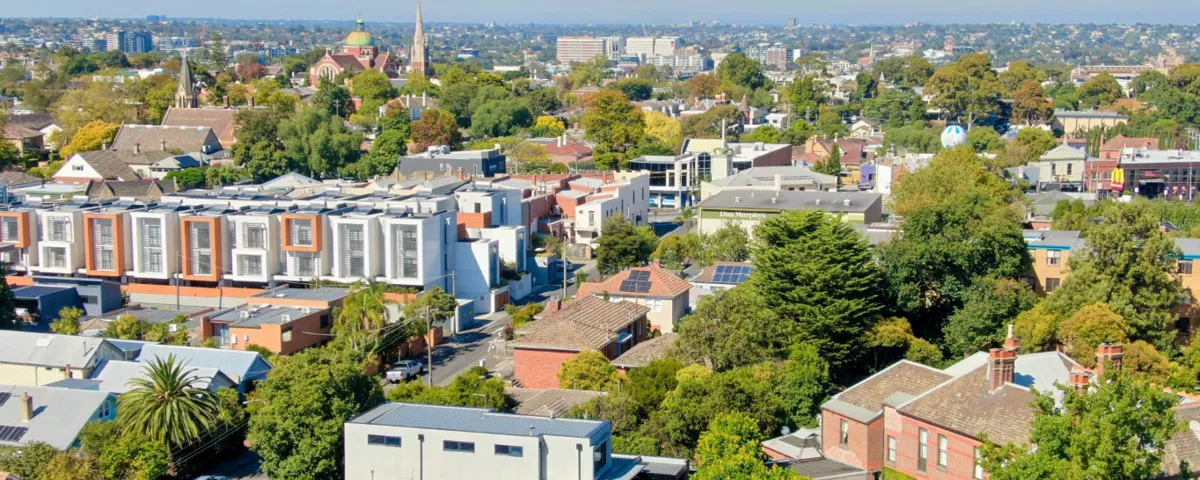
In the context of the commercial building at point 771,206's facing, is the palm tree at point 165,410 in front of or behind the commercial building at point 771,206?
in front

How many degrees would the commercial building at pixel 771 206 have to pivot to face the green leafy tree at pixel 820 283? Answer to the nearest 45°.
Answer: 0° — it already faces it

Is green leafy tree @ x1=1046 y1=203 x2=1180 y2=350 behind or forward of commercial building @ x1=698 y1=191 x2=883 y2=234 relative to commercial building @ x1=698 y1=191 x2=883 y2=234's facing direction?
forward

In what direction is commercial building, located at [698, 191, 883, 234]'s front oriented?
toward the camera

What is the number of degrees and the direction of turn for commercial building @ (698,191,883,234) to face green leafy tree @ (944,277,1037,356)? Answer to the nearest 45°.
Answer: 0° — it already faces it

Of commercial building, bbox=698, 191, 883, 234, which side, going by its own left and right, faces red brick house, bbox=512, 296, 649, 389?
front

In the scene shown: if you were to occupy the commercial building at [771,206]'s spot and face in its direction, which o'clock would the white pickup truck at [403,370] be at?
The white pickup truck is roughly at 1 o'clock from the commercial building.

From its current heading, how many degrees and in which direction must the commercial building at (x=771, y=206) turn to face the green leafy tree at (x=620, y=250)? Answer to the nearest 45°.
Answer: approximately 45° to its right

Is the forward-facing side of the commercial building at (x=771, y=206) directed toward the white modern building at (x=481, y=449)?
yes

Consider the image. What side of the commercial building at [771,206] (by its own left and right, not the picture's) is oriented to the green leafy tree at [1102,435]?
front

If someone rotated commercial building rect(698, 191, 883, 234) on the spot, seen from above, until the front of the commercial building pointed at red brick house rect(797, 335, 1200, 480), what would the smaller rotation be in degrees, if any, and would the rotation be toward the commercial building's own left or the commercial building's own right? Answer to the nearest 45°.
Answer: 0° — it already faces it
